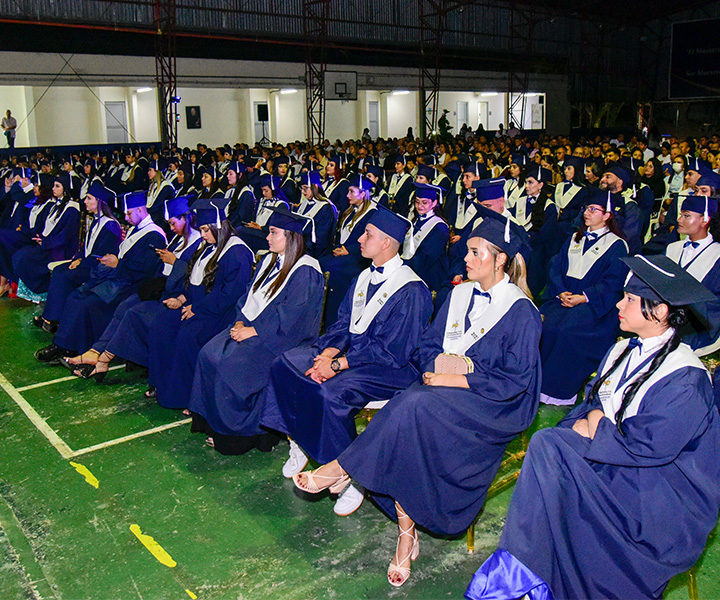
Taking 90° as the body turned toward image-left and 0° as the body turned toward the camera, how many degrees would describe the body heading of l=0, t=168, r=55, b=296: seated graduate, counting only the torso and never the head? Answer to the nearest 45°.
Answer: approximately 45°

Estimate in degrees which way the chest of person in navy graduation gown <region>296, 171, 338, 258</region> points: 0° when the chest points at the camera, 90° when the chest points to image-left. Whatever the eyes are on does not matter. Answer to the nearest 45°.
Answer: approximately 45°

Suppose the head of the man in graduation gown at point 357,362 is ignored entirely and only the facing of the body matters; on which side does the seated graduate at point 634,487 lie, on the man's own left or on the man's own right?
on the man's own left

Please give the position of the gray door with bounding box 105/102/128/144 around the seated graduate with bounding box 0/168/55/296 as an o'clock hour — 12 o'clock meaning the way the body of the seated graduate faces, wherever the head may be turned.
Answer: The gray door is roughly at 5 o'clock from the seated graduate.

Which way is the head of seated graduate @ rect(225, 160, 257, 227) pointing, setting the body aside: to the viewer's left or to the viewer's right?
to the viewer's left

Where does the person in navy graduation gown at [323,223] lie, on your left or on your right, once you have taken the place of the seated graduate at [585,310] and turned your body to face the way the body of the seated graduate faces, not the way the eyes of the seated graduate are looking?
on your right

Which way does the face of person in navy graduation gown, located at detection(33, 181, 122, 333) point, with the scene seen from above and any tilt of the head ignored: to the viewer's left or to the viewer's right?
to the viewer's left

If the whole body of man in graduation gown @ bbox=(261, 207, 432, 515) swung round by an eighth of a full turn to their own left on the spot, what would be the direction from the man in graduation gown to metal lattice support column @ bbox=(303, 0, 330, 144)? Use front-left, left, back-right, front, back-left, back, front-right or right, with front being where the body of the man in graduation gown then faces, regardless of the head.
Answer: back
